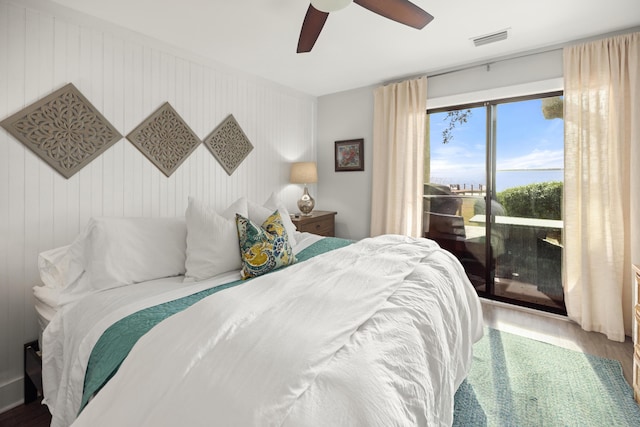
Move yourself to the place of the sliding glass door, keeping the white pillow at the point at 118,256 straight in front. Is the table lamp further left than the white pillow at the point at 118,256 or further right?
right

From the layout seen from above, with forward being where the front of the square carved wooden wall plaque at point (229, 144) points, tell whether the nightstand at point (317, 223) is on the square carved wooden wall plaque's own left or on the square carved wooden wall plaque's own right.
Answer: on the square carved wooden wall plaque's own left

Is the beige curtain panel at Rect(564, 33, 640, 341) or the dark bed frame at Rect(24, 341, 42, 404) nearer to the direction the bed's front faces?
the beige curtain panel

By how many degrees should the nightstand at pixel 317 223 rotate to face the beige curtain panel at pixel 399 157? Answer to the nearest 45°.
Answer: approximately 45° to its left

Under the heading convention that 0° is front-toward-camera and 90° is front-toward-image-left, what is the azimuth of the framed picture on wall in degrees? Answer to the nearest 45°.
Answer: approximately 45°

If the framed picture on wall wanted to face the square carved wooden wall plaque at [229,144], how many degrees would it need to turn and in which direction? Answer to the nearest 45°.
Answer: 0° — it already faces it

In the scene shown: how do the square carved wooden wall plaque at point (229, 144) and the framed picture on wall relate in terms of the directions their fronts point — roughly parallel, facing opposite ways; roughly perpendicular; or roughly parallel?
roughly perpendicular

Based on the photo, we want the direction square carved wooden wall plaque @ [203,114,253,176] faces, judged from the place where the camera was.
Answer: facing the viewer and to the right of the viewer

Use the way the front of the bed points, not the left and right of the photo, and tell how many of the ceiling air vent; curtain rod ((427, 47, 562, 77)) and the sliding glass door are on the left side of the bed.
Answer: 3

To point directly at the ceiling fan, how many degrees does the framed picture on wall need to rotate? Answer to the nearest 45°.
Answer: approximately 45° to its left

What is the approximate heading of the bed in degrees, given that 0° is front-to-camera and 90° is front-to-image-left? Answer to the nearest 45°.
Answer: approximately 315°

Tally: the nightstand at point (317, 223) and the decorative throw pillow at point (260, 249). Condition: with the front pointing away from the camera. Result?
0
